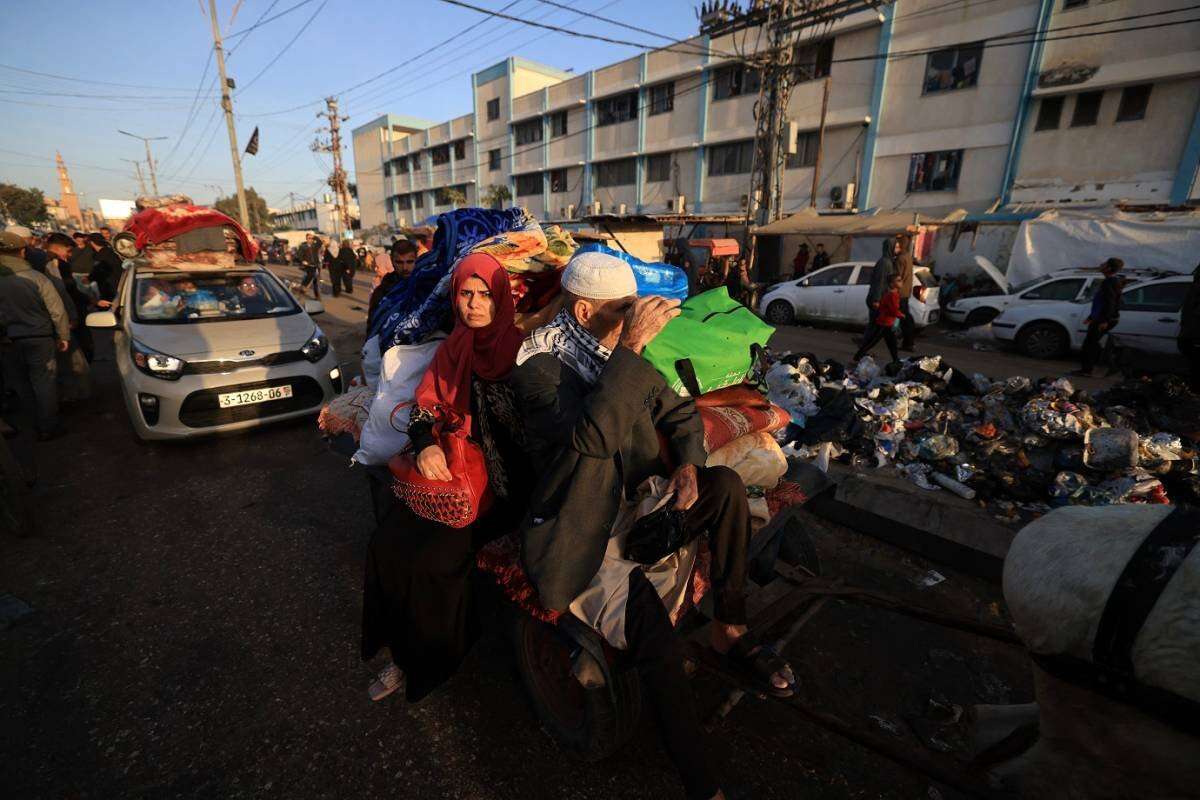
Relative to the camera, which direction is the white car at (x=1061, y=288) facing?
to the viewer's left

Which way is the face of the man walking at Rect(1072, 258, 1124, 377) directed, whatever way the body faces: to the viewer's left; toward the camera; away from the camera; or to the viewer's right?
to the viewer's left

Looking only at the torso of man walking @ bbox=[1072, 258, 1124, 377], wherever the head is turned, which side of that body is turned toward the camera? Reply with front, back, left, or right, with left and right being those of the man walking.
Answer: left

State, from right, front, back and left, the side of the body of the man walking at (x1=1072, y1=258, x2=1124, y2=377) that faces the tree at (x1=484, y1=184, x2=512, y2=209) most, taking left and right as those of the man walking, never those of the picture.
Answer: front

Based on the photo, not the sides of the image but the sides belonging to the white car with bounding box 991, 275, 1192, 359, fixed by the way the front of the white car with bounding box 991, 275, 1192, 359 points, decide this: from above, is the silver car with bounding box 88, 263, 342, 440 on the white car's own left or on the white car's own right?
on the white car's own left

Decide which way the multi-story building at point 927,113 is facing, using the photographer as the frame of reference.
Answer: facing the viewer and to the left of the viewer

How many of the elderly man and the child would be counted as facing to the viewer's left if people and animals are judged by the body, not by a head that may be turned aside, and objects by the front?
0

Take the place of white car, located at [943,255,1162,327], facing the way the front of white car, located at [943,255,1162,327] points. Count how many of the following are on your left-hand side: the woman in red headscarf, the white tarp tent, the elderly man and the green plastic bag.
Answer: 3

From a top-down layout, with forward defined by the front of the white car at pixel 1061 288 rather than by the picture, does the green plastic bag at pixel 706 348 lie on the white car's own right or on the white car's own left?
on the white car's own left

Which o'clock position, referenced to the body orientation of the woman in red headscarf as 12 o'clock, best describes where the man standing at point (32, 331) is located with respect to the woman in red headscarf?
The man standing is roughly at 3 o'clock from the woman in red headscarf.

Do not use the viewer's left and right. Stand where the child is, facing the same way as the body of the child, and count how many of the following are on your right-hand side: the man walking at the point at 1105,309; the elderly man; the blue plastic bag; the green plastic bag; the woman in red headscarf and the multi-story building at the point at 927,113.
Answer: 4

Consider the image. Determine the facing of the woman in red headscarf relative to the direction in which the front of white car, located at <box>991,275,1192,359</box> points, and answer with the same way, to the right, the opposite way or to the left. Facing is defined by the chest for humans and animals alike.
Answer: to the left

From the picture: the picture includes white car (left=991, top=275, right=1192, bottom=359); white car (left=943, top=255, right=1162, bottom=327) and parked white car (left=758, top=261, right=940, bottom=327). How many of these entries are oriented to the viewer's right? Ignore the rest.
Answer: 0
